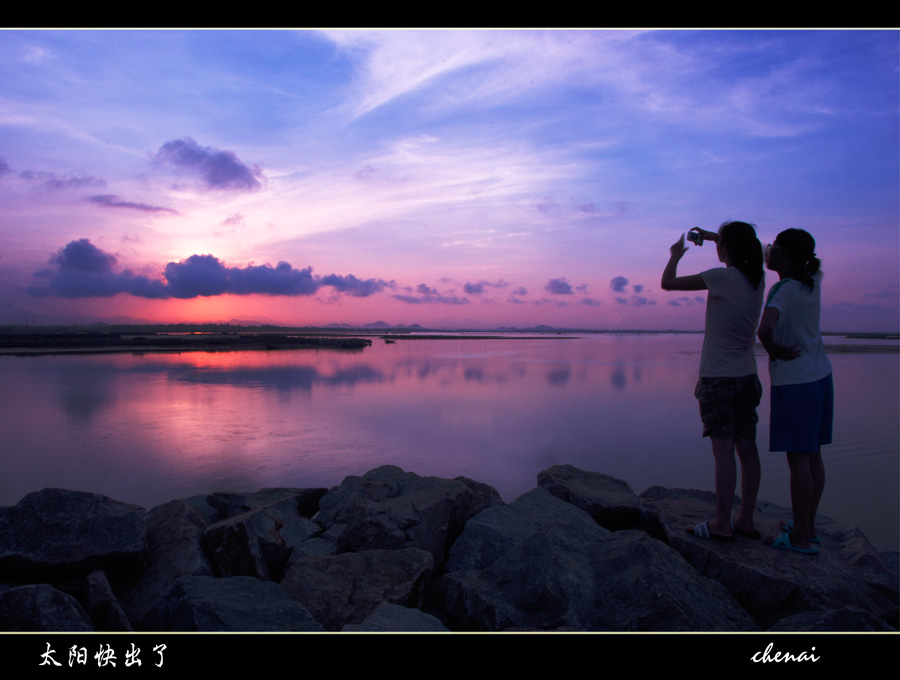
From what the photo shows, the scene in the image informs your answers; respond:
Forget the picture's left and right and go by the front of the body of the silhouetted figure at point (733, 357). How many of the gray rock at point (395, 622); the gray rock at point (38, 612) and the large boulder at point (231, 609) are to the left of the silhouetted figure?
3

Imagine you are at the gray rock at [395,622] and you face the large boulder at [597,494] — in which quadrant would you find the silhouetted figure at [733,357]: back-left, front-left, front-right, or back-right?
front-right

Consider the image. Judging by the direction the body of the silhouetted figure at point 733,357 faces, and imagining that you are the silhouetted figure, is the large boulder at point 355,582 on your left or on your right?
on your left

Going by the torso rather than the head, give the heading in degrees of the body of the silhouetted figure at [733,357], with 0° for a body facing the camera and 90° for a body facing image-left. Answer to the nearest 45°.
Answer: approximately 135°

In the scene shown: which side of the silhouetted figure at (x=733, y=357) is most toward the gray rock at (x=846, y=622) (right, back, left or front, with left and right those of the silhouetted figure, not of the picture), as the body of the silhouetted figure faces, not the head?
back

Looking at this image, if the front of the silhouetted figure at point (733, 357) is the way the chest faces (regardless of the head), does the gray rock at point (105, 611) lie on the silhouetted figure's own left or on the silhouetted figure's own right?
on the silhouetted figure's own left

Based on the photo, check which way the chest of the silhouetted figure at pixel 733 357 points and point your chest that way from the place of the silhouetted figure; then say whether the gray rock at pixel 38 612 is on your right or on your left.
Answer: on your left

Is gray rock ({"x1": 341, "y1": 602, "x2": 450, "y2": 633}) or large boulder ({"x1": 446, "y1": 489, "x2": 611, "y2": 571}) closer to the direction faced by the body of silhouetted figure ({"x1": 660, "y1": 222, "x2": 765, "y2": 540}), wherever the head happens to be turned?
the large boulder
